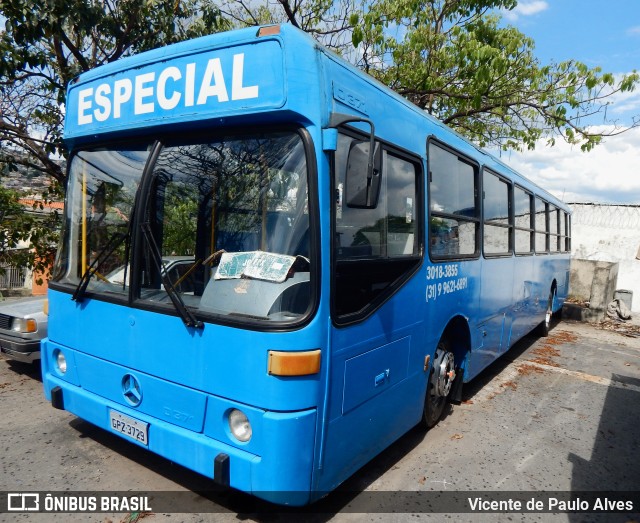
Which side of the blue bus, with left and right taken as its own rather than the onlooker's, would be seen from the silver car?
right

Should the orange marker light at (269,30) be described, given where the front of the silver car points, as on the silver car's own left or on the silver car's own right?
on the silver car's own left

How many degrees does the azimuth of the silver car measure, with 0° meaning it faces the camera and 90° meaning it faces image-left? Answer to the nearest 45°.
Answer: approximately 45°

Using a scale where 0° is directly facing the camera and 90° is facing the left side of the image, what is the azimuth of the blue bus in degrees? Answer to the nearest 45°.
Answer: approximately 45°

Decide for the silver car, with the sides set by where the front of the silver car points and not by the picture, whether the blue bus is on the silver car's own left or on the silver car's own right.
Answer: on the silver car's own left
